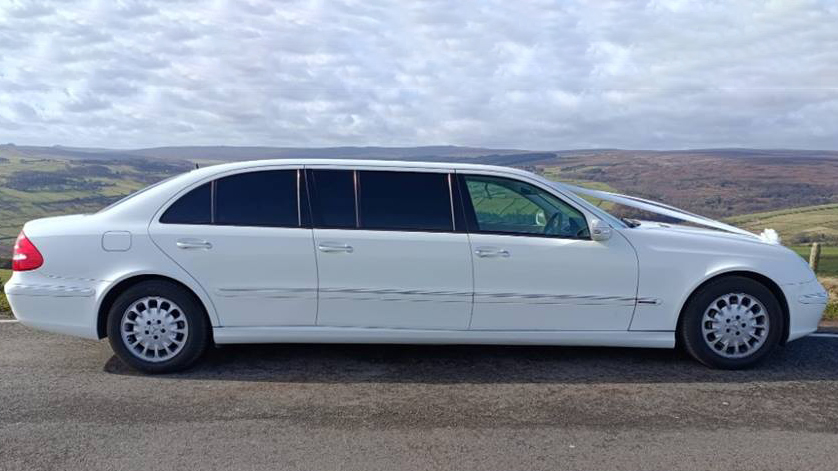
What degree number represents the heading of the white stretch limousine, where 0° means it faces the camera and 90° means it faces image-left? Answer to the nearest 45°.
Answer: approximately 270°
